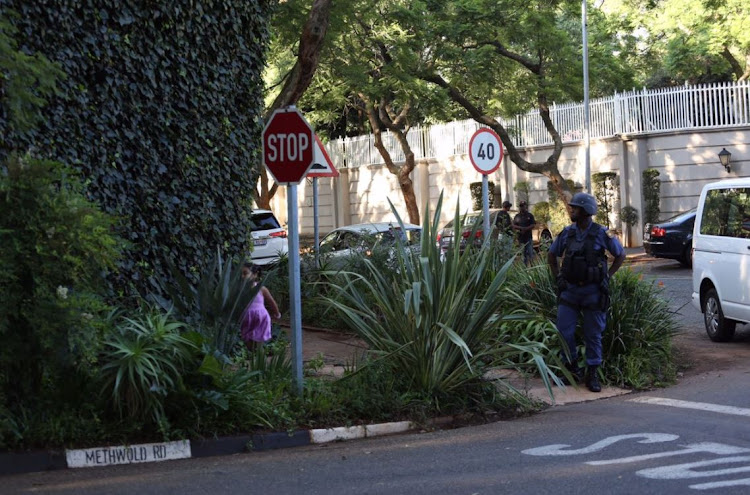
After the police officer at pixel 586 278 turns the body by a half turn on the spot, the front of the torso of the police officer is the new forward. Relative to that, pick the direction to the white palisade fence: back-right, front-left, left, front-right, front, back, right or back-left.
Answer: front

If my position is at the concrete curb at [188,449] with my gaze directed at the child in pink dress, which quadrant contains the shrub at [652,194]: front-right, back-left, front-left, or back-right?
front-right

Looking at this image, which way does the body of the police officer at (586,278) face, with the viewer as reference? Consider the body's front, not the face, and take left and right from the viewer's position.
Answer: facing the viewer

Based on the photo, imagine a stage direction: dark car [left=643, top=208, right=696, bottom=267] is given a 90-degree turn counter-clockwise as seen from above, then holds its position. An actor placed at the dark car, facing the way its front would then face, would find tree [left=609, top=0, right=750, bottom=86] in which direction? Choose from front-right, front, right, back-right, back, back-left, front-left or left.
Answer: front-right

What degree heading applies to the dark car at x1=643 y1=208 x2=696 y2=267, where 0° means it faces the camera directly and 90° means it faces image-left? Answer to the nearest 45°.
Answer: approximately 225°

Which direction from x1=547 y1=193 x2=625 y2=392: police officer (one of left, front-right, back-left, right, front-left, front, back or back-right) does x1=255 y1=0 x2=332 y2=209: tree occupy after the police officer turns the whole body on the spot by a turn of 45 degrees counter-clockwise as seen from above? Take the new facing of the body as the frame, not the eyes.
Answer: back

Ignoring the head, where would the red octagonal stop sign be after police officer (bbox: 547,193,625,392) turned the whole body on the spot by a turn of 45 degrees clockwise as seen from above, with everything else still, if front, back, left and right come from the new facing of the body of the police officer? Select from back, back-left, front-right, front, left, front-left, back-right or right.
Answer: front

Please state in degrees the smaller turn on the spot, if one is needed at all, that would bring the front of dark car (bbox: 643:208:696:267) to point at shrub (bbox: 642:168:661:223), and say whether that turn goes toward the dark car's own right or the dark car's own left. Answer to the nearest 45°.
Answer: approximately 45° to the dark car's own left

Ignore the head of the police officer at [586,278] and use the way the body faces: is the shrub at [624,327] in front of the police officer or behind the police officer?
behind

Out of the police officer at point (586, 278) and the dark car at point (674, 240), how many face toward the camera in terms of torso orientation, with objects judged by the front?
1

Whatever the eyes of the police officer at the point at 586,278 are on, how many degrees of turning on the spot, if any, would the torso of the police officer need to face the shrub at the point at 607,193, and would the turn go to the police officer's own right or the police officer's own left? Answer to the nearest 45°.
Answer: approximately 180°

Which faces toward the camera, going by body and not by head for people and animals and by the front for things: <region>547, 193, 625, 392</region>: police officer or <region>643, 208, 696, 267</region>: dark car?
the police officer

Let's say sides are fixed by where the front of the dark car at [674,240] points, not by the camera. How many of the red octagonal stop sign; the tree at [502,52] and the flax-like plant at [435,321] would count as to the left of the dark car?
1

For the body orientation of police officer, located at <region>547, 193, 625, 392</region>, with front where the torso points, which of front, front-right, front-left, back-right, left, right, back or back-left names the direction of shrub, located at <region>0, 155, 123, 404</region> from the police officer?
front-right

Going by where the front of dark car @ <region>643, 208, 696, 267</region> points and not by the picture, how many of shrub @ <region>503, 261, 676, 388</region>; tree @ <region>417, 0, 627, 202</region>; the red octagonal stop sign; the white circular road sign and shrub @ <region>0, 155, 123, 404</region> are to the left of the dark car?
1
